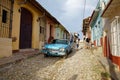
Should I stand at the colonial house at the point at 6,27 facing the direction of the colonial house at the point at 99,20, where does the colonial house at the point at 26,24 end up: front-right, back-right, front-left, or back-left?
front-left

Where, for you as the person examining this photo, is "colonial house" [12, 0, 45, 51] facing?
facing the viewer and to the right of the viewer

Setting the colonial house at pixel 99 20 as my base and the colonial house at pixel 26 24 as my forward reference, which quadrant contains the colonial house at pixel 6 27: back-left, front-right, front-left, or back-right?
front-left

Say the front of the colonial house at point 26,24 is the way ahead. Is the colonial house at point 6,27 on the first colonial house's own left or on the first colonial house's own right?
on the first colonial house's own right

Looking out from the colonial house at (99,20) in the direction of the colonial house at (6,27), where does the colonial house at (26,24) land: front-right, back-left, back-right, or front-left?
front-right

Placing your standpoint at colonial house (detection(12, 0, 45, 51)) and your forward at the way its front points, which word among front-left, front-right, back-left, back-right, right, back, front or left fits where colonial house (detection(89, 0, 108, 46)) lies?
front-left

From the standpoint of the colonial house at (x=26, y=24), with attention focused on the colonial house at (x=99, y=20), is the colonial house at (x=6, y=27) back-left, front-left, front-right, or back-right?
back-right

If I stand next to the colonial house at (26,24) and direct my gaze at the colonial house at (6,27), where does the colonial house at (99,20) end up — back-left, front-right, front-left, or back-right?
back-left
